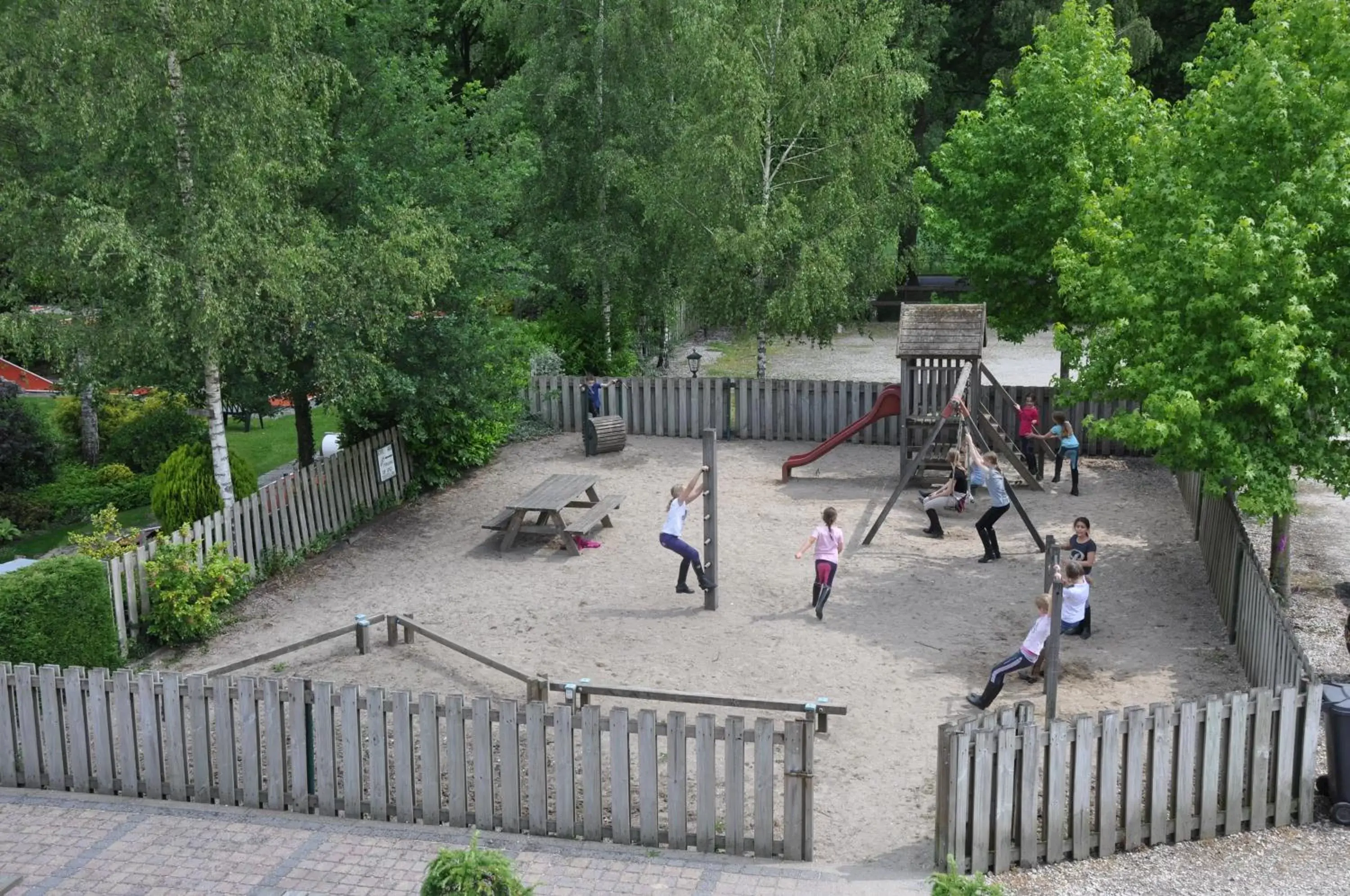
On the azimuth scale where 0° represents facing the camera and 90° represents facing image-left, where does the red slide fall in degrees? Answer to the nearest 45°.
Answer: approximately 90°

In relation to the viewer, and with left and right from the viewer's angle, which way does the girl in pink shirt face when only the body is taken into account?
facing away from the viewer

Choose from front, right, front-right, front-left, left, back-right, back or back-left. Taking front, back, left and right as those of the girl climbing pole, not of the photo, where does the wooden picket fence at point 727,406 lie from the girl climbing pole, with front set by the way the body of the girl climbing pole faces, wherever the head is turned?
left

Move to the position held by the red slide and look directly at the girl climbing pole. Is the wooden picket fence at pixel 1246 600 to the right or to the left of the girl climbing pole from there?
left

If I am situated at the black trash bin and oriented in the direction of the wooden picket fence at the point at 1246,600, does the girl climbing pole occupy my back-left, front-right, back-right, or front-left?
front-left

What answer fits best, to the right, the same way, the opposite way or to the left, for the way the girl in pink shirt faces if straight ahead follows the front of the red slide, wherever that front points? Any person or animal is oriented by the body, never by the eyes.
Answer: to the right

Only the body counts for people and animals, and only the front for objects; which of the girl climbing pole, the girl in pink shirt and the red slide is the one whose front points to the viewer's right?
the girl climbing pole

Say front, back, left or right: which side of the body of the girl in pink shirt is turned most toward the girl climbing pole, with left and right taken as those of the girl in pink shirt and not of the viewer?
left

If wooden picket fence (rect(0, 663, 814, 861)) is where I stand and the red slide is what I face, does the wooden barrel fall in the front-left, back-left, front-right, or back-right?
front-left

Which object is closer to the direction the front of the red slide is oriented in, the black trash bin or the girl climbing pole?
the girl climbing pole

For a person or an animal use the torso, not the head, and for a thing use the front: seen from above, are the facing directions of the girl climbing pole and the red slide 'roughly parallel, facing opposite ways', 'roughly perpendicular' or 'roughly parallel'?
roughly parallel, facing opposite ways

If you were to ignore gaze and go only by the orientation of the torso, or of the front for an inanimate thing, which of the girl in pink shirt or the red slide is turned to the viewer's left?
the red slide

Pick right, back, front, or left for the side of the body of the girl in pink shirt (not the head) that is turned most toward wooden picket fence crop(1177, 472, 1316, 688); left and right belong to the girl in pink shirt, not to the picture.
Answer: right

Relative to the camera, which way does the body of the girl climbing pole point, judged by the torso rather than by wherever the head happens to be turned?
to the viewer's right

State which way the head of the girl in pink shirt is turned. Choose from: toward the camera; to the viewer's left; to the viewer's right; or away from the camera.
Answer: away from the camera
